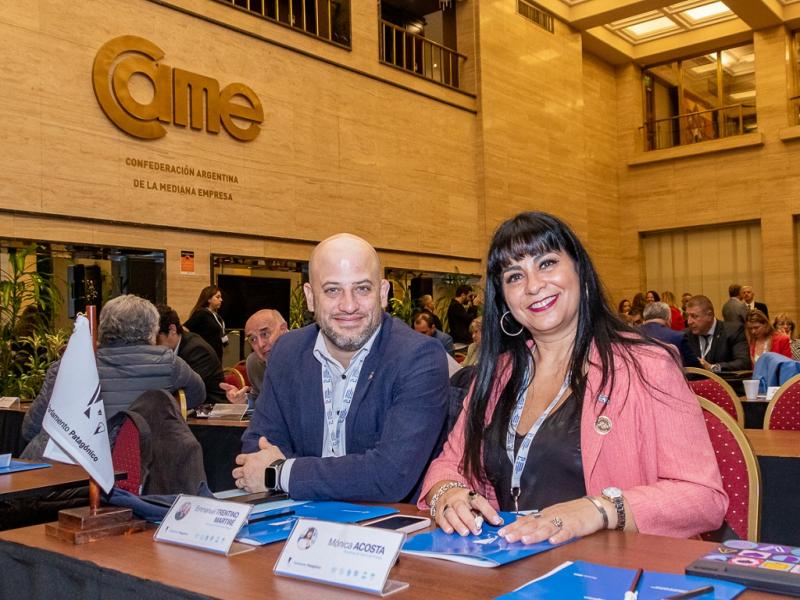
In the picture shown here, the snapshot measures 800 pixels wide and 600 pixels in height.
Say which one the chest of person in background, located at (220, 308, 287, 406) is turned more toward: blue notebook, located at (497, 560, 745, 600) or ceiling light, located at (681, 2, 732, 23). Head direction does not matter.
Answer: the blue notebook

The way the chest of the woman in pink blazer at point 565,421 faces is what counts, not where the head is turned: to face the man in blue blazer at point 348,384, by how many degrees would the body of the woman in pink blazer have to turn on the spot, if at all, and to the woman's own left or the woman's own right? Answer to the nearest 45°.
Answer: approximately 90° to the woman's own right

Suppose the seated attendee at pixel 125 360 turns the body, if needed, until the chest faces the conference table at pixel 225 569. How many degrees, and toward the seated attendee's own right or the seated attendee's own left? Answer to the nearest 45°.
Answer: approximately 180°

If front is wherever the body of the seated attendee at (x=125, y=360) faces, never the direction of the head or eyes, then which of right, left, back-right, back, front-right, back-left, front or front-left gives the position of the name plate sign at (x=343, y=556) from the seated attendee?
back

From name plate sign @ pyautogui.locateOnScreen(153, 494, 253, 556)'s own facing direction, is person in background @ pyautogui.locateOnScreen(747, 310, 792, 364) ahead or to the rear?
to the rear

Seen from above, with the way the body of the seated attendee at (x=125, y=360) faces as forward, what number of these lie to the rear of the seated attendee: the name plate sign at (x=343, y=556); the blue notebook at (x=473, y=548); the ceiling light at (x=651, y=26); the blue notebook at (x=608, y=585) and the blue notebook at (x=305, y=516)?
4

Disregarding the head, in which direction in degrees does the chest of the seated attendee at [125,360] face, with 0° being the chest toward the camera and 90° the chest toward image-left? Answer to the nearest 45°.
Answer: approximately 180°

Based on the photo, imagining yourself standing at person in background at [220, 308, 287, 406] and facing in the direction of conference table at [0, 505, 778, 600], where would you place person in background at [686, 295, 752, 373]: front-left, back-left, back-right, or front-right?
back-left

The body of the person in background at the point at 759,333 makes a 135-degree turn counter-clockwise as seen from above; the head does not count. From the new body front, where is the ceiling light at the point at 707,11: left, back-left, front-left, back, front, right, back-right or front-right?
left

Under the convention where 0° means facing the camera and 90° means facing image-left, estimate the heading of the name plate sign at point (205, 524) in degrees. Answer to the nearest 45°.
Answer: approximately 45°

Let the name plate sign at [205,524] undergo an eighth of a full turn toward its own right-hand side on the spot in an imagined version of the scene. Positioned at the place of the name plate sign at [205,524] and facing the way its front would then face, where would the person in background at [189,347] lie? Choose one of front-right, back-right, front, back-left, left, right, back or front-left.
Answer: right

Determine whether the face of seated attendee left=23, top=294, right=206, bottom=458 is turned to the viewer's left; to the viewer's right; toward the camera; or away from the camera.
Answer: away from the camera

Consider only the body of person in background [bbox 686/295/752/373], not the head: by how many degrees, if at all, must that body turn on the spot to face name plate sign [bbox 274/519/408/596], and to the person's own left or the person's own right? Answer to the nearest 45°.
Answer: approximately 45° to the person's own left

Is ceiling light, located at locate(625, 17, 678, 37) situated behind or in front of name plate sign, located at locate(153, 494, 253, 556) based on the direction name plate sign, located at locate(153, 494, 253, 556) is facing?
behind

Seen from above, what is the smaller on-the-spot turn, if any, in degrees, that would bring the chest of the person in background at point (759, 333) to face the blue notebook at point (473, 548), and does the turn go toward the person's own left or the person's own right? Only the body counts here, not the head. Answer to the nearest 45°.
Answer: approximately 45° to the person's own left

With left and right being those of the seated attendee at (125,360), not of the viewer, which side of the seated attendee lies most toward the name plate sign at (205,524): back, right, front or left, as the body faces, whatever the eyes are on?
back
